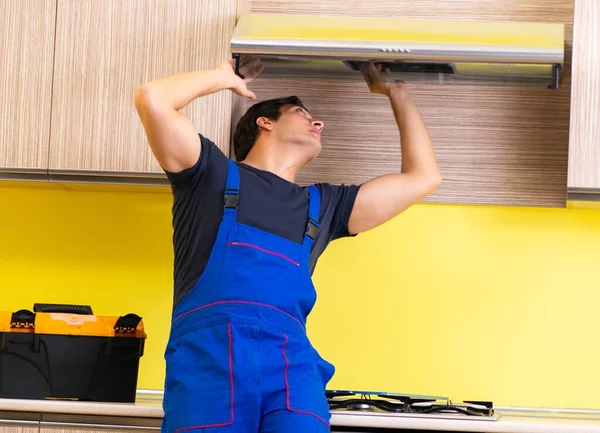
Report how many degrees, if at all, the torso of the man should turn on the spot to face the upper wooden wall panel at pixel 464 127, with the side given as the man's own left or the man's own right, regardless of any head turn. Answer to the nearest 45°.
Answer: approximately 90° to the man's own left

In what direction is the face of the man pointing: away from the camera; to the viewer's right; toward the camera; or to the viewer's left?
to the viewer's right

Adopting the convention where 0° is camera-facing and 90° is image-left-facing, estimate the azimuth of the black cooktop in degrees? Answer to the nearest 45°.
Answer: approximately 0°

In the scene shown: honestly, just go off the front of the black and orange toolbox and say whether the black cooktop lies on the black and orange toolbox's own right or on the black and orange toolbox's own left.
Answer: on the black and orange toolbox's own left

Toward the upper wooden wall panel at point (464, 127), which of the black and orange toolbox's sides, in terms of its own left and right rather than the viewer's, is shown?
left

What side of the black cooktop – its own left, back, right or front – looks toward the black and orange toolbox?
right

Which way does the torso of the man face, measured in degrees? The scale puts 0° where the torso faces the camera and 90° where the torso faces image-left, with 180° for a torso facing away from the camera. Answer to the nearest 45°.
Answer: approximately 315°

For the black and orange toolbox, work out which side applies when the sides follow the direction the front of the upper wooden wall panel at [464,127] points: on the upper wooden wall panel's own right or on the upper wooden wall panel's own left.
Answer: on the upper wooden wall panel's own right
